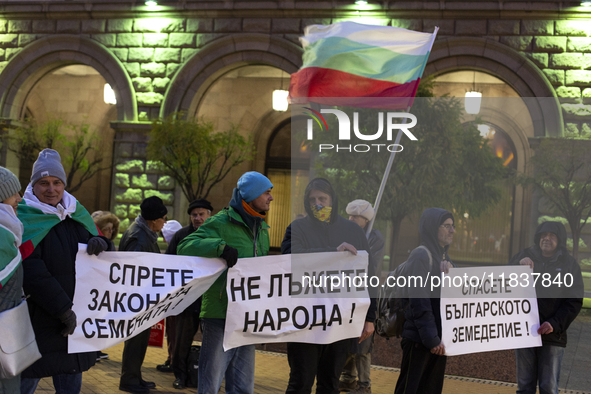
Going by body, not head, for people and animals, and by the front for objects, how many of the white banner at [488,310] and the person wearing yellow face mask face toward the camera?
2

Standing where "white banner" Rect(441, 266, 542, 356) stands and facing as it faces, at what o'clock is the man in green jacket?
The man in green jacket is roughly at 2 o'clock from the white banner.

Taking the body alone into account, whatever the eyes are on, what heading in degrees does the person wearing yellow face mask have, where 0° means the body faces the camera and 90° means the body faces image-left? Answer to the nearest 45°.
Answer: approximately 0°

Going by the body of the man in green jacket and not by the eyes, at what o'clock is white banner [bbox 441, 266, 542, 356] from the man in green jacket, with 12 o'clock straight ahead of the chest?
The white banner is roughly at 10 o'clock from the man in green jacket.

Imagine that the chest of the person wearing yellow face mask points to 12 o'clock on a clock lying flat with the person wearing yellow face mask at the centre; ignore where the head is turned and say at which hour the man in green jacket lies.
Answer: The man in green jacket is roughly at 3 o'clock from the person wearing yellow face mask.

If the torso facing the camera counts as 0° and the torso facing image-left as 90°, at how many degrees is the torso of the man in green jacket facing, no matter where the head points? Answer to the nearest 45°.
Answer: approximately 315°
